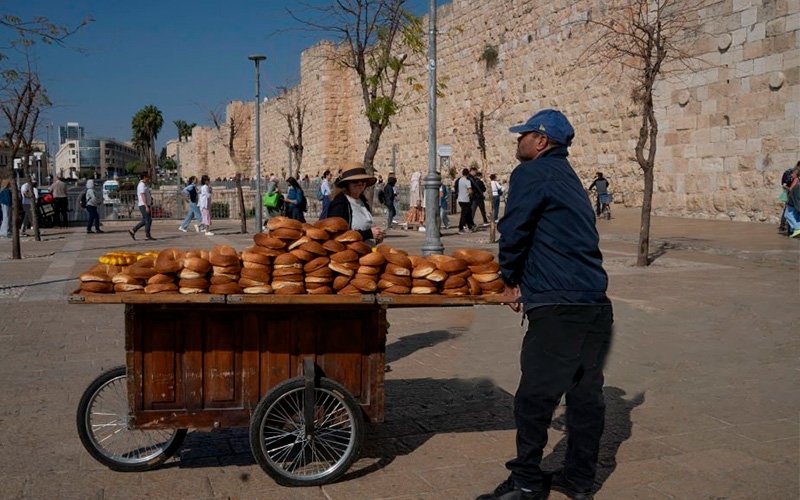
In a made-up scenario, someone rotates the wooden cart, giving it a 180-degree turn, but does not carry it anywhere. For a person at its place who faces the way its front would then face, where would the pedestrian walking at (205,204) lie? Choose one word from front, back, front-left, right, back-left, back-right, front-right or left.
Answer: left

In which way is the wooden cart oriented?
to the viewer's left

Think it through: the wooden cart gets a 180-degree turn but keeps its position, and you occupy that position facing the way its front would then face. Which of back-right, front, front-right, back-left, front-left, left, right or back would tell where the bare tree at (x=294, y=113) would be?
left

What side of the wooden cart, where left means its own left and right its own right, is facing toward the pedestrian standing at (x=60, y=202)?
right

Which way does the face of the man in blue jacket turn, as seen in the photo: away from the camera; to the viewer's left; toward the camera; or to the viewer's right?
to the viewer's left

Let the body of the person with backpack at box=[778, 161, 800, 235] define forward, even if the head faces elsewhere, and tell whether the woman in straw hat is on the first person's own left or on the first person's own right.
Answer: on the first person's own right
